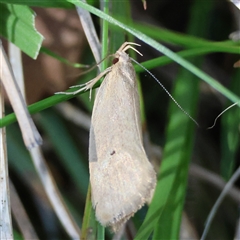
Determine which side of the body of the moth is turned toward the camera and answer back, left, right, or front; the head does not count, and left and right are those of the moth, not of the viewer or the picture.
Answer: back
